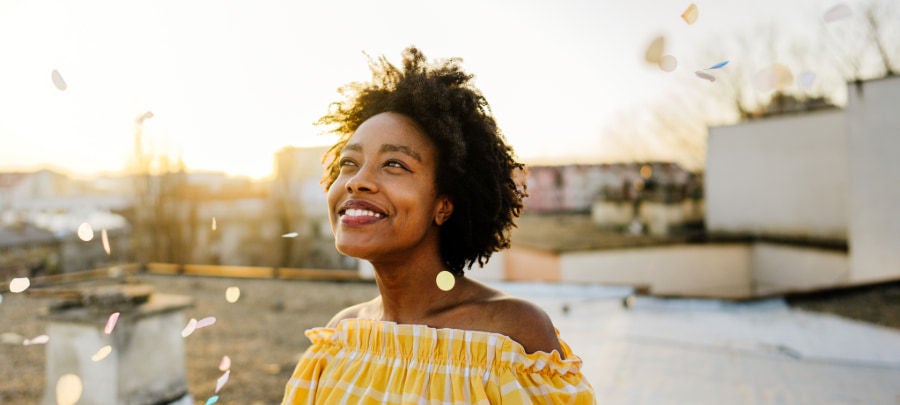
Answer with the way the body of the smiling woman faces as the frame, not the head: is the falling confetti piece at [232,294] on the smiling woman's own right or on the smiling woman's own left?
on the smiling woman's own right

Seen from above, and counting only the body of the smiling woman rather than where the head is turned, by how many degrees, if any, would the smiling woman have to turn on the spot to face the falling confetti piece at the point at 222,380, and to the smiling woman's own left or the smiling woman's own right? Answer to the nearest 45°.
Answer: approximately 90° to the smiling woman's own right

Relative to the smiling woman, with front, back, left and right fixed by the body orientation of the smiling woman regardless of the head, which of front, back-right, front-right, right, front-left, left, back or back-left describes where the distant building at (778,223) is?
back

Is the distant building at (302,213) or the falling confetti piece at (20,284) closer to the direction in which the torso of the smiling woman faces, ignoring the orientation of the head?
the falling confetti piece

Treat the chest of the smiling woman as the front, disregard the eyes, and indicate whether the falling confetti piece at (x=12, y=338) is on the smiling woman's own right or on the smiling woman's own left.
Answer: on the smiling woman's own right

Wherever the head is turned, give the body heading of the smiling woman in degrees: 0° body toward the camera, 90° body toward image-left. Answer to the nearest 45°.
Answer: approximately 45°

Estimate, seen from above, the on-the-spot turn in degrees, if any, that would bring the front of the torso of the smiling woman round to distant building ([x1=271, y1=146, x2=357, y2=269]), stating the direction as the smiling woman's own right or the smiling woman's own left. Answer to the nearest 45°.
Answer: approximately 135° to the smiling woman's own right

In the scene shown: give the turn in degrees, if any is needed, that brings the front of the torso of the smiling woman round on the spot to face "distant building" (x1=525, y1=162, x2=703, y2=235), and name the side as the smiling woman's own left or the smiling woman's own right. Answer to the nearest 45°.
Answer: approximately 135° to the smiling woman's own right

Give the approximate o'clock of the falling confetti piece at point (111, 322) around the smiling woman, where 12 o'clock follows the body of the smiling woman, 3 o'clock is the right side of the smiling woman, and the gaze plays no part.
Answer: The falling confetti piece is roughly at 3 o'clock from the smiling woman.
